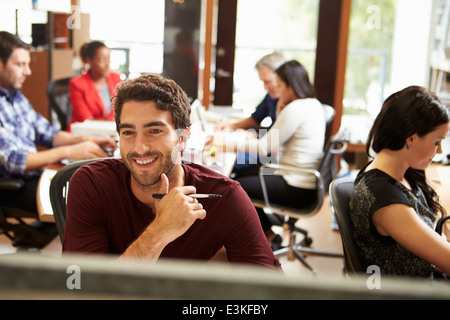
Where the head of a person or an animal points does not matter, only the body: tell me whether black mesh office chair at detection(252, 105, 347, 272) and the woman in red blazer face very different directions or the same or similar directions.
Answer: very different directions

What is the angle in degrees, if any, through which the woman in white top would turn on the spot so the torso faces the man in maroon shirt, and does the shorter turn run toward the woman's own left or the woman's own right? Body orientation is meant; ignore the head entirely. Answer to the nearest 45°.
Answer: approximately 90° to the woman's own left

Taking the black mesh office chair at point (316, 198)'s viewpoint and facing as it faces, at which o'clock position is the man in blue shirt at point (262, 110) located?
The man in blue shirt is roughly at 2 o'clock from the black mesh office chair.

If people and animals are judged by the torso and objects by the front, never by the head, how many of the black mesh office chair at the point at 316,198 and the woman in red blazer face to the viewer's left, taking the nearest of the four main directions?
1

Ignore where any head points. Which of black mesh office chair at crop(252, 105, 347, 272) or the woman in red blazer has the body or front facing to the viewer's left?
the black mesh office chair

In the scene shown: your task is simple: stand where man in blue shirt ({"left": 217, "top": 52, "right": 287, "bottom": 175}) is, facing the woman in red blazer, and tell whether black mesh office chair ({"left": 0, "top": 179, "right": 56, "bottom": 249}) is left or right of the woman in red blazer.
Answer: left

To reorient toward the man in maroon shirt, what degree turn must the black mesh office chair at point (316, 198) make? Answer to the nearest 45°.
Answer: approximately 90° to its left

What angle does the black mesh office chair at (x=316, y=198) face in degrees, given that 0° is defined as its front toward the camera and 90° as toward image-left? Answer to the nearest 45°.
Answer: approximately 90°

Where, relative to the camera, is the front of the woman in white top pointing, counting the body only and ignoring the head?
to the viewer's left

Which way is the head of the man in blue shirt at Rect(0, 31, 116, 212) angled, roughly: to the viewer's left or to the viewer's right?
to the viewer's right

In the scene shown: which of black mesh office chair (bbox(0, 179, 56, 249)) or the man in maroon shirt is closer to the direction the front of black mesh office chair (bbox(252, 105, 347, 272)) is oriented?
the black mesh office chair
